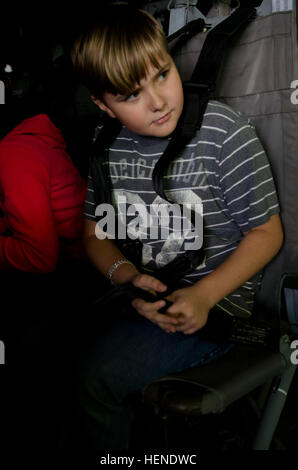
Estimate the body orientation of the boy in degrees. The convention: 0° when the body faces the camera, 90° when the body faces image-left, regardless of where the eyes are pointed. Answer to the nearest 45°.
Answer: approximately 45°

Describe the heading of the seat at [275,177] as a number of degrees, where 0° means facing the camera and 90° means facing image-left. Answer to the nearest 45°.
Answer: approximately 45°
